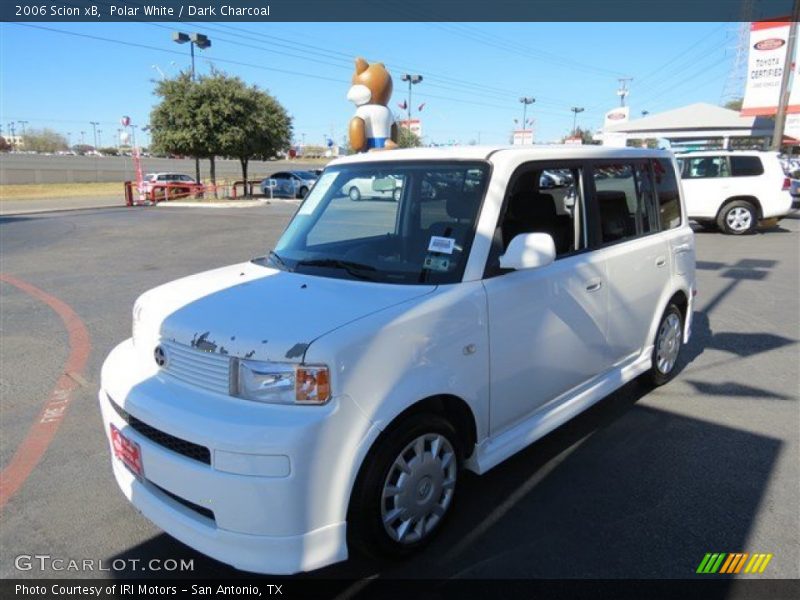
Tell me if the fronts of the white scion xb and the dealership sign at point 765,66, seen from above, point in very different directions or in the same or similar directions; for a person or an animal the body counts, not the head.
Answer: same or similar directions

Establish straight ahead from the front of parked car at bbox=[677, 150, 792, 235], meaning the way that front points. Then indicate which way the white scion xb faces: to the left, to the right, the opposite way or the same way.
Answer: to the left

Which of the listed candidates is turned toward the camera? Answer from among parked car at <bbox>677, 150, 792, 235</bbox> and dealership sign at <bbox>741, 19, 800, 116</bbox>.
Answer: the dealership sign

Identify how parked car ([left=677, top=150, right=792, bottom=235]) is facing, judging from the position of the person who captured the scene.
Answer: facing to the left of the viewer

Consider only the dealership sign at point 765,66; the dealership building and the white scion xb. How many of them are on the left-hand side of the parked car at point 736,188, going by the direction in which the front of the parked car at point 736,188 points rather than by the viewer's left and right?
1

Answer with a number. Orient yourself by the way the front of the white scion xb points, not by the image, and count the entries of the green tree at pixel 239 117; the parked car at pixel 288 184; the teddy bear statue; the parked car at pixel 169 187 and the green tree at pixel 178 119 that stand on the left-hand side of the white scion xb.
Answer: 0

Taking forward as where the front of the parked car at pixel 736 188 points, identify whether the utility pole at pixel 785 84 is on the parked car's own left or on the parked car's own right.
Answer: on the parked car's own right

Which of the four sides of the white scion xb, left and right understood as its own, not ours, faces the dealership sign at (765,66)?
back

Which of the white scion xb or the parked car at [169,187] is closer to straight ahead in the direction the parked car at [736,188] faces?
the parked car

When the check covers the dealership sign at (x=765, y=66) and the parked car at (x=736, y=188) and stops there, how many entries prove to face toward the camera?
1

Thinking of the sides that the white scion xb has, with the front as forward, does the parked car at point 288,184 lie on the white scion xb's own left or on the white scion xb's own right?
on the white scion xb's own right

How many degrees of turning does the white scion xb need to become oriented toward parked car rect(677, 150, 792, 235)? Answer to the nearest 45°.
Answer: approximately 180°

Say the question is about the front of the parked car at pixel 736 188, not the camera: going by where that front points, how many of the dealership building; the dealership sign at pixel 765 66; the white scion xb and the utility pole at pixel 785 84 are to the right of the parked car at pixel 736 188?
3

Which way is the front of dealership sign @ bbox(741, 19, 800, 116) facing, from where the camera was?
facing the viewer

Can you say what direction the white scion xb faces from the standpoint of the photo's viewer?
facing the viewer and to the left of the viewer

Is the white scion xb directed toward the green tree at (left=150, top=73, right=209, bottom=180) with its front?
no

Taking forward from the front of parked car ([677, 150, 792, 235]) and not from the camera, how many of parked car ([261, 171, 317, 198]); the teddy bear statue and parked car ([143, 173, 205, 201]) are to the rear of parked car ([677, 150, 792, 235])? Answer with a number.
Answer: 0

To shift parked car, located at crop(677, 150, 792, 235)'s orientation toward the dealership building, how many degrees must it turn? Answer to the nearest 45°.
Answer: approximately 90° to its right

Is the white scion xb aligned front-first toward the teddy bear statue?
no
